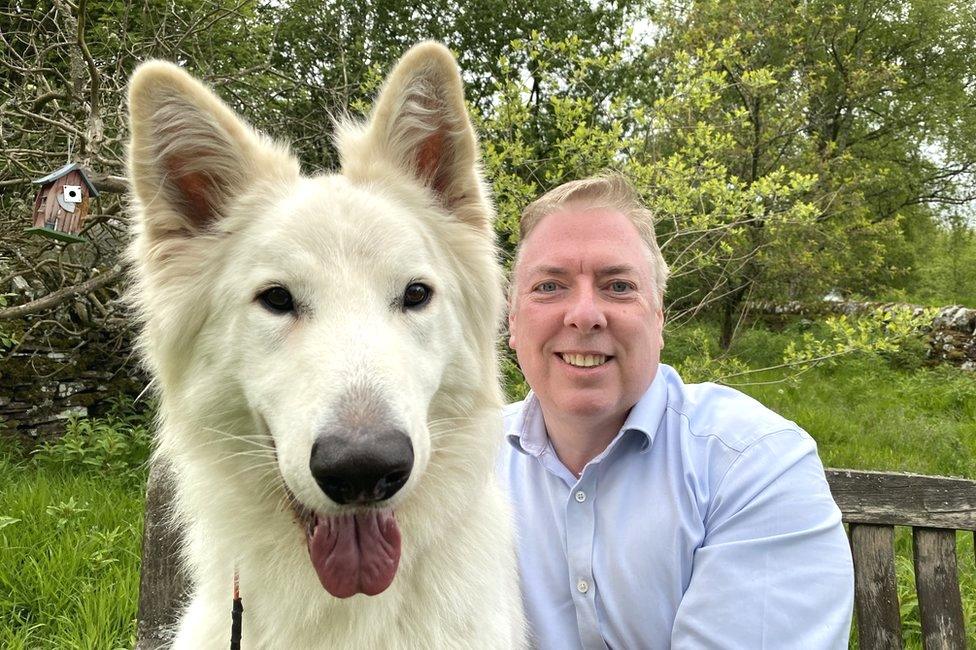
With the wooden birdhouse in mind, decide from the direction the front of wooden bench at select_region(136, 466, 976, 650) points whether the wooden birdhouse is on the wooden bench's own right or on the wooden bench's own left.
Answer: on the wooden bench's own right

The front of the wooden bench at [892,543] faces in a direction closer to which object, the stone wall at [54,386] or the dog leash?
the dog leash

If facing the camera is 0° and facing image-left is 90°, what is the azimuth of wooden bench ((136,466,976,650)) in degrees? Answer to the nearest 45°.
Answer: approximately 0°

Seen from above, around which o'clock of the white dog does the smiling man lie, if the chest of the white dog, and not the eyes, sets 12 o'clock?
The smiling man is roughly at 9 o'clock from the white dog.

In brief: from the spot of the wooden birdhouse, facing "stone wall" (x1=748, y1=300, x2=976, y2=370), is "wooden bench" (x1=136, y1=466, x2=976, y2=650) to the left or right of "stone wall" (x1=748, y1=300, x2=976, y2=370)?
right

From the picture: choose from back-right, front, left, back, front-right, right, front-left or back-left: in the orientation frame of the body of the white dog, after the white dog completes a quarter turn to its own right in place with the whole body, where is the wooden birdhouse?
front-right

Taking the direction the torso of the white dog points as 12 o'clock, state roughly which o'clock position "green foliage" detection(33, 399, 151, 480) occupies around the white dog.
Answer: The green foliage is roughly at 5 o'clock from the white dog.

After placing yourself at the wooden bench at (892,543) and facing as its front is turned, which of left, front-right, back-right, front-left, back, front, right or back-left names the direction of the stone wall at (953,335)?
back-left

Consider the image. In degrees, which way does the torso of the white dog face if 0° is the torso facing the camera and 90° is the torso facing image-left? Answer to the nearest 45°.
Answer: approximately 0°
